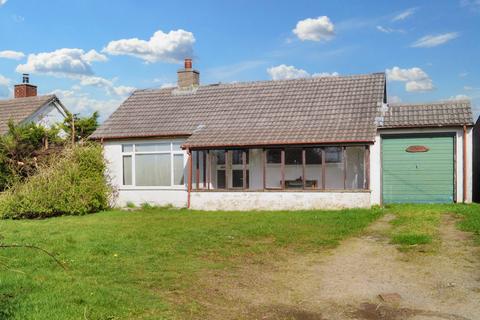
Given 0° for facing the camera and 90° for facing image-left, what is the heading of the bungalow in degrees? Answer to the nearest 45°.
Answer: approximately 0°

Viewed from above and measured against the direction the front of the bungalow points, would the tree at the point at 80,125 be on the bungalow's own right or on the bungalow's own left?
on the bungalow's own right

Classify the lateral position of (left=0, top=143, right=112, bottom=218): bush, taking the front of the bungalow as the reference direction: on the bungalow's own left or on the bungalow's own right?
on the bungalow's own right

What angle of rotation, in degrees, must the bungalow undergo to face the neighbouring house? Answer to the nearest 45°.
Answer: approximately 135° to its right

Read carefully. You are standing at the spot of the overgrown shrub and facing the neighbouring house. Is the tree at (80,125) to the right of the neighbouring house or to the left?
right

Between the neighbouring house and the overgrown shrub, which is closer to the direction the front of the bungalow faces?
the overgrown shrub

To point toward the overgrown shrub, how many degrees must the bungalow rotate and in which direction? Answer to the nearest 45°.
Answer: approximately 90° to its right
